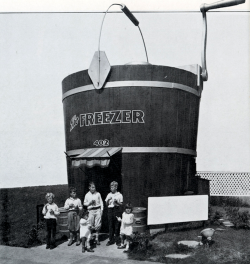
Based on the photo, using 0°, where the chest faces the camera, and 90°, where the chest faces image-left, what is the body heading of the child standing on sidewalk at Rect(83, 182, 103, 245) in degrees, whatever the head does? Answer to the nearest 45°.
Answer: approximately 0°

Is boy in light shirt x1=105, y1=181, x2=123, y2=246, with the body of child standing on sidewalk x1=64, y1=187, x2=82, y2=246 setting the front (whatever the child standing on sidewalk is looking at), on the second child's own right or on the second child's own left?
on the second child's own left

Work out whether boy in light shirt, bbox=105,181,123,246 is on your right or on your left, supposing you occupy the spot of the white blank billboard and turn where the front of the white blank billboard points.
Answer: on your right

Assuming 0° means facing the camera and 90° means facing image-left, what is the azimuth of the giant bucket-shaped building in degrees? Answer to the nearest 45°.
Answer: approximately 45°

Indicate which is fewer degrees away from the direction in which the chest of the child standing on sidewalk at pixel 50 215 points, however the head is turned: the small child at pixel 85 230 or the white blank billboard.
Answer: the small child

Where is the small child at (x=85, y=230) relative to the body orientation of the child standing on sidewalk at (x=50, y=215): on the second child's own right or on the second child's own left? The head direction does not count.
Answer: on the second child's own left

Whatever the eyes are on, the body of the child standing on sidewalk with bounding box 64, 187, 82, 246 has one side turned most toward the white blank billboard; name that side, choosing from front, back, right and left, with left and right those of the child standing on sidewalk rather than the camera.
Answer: left

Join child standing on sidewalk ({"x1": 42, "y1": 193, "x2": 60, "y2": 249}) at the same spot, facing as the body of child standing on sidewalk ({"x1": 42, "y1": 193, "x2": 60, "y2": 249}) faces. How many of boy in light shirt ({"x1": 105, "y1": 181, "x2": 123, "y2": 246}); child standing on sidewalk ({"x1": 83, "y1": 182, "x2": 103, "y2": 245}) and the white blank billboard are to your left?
3

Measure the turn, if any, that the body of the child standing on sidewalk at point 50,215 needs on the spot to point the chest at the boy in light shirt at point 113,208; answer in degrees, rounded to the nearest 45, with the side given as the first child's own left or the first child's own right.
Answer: approximately 90° to the first child's own left

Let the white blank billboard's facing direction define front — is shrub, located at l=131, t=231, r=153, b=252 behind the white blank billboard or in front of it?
in front

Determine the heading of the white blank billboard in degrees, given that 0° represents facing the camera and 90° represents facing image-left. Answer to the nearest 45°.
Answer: approximately 0°

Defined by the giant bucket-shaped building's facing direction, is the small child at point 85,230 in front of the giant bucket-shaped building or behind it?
in front
